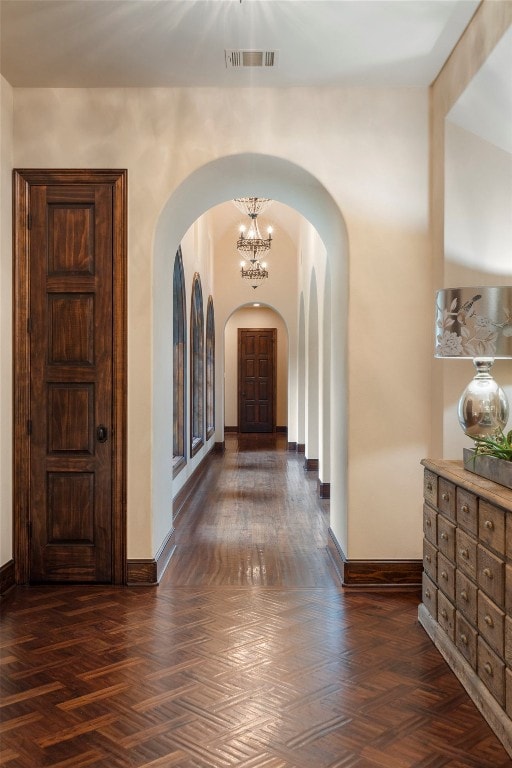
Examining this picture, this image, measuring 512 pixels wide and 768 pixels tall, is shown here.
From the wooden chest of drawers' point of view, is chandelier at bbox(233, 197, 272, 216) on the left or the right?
on its right

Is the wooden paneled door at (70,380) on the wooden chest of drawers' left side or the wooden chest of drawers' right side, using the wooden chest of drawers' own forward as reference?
on its right

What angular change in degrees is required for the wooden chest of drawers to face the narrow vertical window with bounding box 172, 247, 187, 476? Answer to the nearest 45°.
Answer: approximately 90° to its right

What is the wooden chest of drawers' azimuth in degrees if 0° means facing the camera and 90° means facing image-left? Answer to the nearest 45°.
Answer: approximately 45°

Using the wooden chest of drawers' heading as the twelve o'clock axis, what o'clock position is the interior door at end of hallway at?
The interior door at end of hallway is roughly at 4 o'clock from the wooden chest of drawers.
